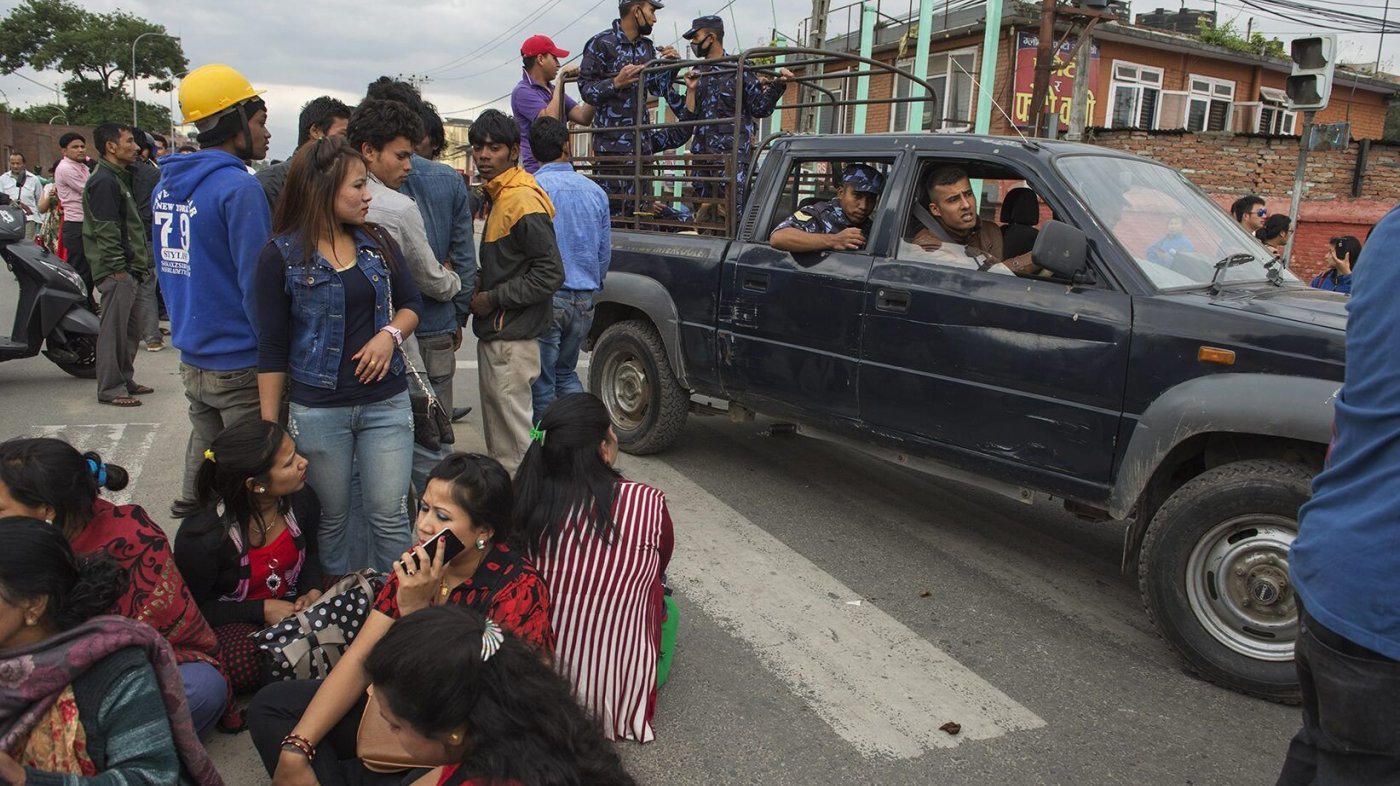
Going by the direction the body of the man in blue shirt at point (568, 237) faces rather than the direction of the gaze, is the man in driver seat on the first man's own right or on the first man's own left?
on the first man's own right

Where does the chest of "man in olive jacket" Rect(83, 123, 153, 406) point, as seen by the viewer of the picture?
to the viewer's right

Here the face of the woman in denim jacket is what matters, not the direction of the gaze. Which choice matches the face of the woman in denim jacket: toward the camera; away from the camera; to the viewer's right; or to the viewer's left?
to the viewer's right

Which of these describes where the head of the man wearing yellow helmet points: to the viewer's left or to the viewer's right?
to the viewer's right

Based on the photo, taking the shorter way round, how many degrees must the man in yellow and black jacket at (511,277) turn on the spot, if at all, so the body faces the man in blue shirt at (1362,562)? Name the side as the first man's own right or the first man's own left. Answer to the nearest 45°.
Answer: approximately 90° to the first man's own left

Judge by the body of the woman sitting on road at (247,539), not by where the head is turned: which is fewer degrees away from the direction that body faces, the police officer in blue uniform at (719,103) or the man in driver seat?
the man in driver seat

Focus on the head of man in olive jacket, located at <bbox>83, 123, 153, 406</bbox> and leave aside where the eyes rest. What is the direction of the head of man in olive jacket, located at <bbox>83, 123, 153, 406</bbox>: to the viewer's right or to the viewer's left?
to the viewer's right

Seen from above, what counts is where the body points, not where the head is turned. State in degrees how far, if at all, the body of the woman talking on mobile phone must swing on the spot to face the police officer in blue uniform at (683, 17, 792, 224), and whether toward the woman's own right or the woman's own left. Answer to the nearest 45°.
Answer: approximately 180°

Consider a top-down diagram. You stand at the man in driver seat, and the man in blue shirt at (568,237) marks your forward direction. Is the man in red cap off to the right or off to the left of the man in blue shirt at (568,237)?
right

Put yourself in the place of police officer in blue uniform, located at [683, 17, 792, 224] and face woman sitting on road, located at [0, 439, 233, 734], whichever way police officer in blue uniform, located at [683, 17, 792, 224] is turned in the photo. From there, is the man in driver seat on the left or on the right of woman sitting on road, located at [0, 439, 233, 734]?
left

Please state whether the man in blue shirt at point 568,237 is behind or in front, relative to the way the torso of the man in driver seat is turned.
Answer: behind

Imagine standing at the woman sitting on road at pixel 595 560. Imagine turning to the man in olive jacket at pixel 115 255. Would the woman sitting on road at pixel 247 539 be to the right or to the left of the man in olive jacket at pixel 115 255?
left
